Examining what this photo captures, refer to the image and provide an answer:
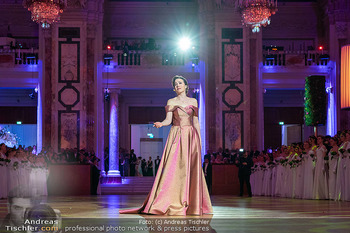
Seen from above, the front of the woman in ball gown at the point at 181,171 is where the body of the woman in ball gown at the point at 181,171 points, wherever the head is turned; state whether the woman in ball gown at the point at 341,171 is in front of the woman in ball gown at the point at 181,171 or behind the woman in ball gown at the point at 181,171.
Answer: behind

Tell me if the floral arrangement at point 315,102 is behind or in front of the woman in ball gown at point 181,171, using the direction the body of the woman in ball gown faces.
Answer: behind

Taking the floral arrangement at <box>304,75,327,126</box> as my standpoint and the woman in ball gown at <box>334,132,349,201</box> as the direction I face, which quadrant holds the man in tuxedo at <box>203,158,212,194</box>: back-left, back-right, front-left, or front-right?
back-right

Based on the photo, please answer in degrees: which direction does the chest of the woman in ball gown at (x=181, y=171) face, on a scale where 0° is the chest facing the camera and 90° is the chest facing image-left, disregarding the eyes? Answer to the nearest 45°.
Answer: approximately 0°

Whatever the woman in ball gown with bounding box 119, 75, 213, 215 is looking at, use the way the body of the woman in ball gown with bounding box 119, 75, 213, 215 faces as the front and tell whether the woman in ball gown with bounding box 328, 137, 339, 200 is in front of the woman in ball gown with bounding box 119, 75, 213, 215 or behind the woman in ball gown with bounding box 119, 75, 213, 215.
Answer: behind

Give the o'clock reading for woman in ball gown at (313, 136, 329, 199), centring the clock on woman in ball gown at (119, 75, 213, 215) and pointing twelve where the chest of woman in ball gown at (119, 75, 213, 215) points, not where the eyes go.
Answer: woman in ball gown at (313, 136, 329, 199) is roughly at 7 o'clock from woman in ball gown at (119, 75, 213, 215).

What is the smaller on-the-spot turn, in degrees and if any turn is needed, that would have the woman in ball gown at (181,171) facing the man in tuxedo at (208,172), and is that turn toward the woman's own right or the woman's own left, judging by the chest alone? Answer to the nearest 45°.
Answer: approximately 180°
